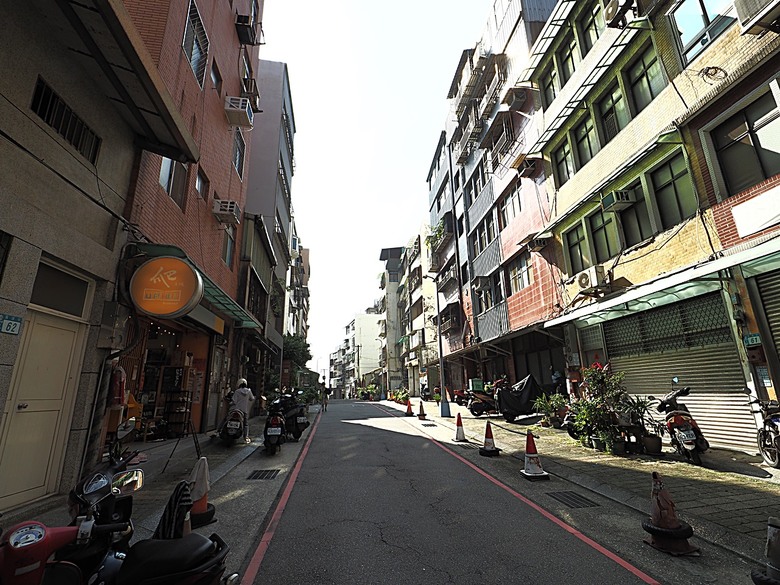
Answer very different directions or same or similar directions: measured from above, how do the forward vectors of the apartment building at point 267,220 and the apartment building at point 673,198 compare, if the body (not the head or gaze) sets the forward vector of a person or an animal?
very different directions

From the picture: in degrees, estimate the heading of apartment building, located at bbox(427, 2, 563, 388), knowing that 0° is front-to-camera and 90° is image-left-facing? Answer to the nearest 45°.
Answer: approximately 45°

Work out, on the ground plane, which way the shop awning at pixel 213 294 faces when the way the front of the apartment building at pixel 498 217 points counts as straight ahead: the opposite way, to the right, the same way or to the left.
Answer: the opposite way

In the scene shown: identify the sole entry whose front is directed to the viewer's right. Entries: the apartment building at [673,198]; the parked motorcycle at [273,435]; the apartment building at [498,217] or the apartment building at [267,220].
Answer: the apartment building at [267,220]

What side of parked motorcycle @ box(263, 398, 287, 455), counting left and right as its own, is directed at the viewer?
back

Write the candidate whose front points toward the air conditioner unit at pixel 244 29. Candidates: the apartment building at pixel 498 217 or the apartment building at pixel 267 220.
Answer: the apartment building at pixel 498 217

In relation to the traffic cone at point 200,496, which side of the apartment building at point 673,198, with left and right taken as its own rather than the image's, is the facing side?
front

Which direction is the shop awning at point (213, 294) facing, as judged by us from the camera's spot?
facing to the right of the viewer

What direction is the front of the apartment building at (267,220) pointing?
to the viewer's right

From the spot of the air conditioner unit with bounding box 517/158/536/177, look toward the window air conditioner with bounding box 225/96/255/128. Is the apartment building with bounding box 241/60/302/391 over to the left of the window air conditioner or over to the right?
right

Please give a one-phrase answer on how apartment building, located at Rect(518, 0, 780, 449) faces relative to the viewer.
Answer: facing the viewer and to the left of the viewer
